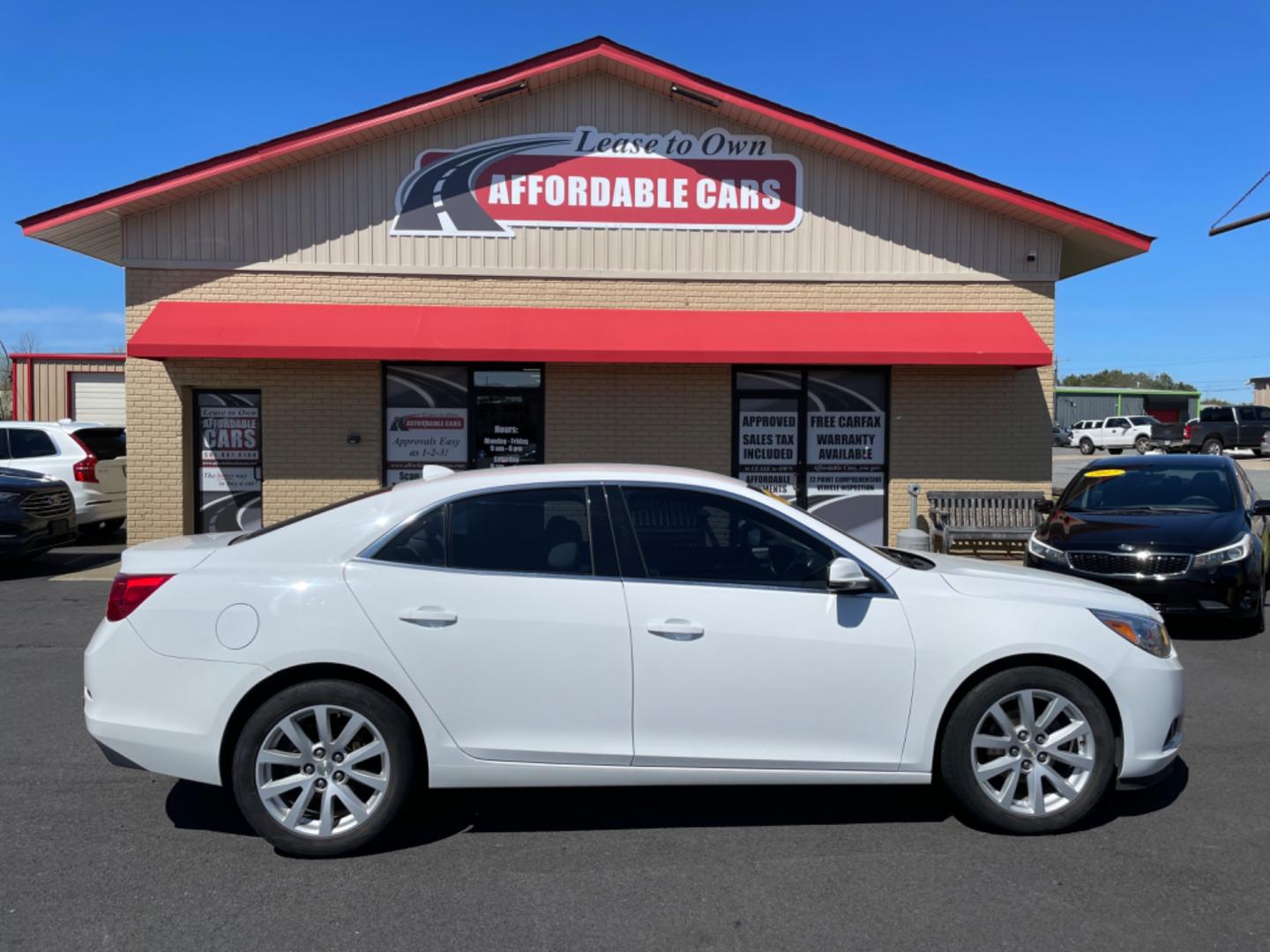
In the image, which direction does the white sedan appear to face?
to the viewer's right

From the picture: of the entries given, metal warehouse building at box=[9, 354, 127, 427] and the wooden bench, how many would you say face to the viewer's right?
0

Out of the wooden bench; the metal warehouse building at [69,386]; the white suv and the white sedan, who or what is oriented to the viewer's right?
the white sedan

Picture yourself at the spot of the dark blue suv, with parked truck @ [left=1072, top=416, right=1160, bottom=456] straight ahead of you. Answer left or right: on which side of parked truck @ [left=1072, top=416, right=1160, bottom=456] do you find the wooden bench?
right

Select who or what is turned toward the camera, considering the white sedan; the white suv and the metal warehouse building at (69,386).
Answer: the metal warehouse building

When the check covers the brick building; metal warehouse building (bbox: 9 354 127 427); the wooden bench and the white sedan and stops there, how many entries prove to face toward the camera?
3

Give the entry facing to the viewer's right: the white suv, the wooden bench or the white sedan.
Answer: the white sedan

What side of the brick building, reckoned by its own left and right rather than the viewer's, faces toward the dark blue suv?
right

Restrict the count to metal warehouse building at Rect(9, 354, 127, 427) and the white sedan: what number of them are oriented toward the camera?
1

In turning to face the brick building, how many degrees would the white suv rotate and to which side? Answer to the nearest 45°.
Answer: approximately 180°

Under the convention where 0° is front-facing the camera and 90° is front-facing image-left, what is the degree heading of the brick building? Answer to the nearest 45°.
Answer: approximately 0°

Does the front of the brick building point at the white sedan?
yes

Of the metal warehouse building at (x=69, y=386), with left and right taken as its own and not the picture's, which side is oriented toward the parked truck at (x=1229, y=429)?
left

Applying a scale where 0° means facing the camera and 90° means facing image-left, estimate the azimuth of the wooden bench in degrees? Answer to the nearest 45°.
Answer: approximately 0°

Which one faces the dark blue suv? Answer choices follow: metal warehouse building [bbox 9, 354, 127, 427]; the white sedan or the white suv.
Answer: the metal warehouse building
